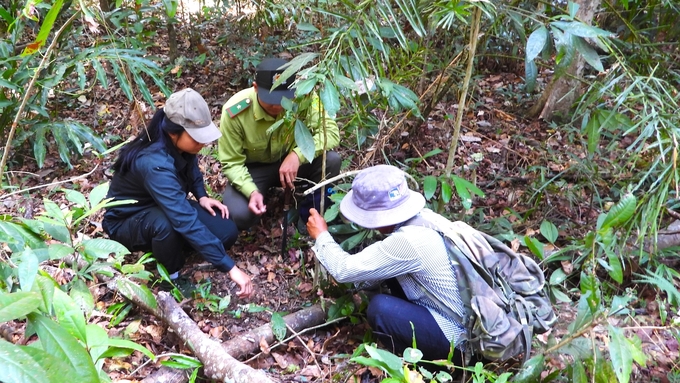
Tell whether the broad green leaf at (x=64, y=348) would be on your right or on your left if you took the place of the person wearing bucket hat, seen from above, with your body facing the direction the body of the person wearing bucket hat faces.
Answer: on your left

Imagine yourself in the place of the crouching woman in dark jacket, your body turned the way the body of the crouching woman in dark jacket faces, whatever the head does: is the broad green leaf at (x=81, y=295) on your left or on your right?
on your right

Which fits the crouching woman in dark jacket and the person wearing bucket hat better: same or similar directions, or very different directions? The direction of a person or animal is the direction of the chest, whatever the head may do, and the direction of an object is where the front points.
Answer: very different directions

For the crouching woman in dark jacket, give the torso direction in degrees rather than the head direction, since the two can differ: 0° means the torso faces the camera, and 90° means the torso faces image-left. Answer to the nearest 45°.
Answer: approximately 315°

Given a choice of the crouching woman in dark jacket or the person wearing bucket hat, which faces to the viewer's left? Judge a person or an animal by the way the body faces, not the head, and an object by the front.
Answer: the person wearing bucket hat

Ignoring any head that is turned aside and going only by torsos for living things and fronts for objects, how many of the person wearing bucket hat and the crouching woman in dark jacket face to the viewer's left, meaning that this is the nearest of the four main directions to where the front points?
1

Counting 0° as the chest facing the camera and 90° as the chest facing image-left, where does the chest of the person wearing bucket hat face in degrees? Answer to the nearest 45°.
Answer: approximately 90°

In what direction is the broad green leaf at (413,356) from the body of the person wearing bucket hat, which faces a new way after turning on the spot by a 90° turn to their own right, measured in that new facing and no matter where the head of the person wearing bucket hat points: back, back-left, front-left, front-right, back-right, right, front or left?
back

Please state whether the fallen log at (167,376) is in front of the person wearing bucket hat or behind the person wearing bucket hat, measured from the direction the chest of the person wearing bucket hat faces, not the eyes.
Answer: in front

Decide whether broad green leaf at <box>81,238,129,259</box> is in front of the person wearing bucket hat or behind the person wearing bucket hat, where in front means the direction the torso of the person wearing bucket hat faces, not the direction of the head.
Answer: in front

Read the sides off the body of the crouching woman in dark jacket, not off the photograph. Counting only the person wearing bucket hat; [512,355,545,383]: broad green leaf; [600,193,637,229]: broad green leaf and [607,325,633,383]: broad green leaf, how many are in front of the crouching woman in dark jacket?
4

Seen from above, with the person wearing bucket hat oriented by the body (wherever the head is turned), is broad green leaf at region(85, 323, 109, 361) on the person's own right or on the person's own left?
on the person's own left
